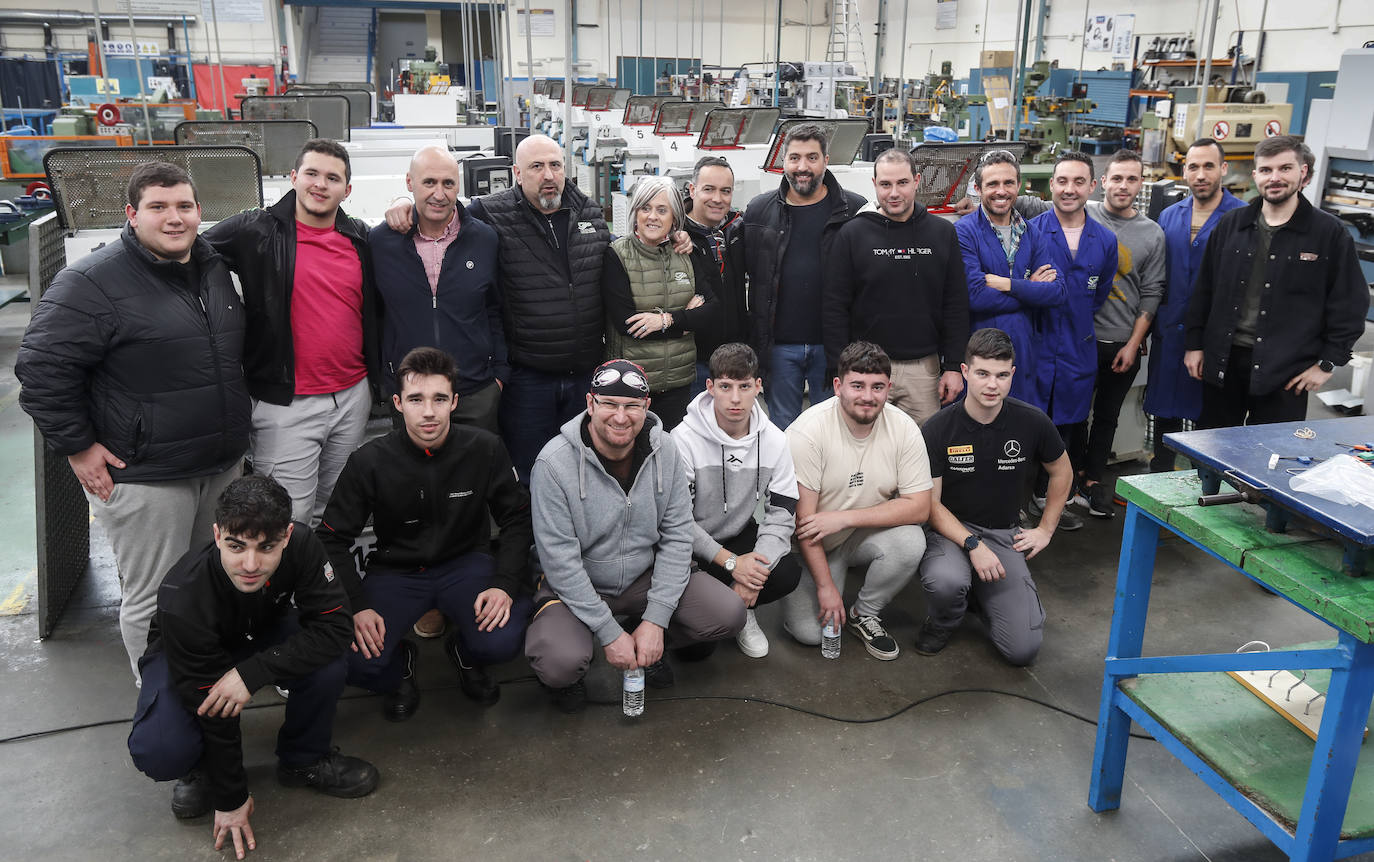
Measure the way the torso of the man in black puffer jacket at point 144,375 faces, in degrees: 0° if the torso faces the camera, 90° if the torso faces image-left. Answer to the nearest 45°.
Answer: approximately 315°

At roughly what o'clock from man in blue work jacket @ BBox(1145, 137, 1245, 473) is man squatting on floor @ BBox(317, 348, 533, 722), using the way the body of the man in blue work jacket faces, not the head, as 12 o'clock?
The man squatting on floor is roughly at 1 o'clock from the man in blue work jacket.

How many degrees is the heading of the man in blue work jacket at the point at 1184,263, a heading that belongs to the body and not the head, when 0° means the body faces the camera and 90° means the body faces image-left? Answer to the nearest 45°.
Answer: approximately 0°

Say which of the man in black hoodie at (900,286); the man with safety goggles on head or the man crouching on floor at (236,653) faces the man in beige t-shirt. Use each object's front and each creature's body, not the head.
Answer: the man in black hoodie

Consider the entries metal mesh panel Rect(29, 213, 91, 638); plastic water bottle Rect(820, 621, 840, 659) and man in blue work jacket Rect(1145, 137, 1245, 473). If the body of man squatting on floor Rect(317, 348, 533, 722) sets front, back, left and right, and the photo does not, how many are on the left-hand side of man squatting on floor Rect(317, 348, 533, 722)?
2

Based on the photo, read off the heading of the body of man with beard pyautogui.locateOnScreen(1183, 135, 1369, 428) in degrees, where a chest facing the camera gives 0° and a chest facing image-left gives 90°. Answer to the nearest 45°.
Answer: approximately 0°

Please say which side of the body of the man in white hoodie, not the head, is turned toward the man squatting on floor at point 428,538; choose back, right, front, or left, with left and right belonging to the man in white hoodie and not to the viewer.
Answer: right

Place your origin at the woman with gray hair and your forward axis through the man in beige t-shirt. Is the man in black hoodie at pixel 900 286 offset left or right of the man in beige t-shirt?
left

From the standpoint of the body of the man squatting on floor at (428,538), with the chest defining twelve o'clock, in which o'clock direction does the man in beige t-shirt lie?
The man in beige t-shirt is roughly at 9 o'clock from the man squatting on floor.
